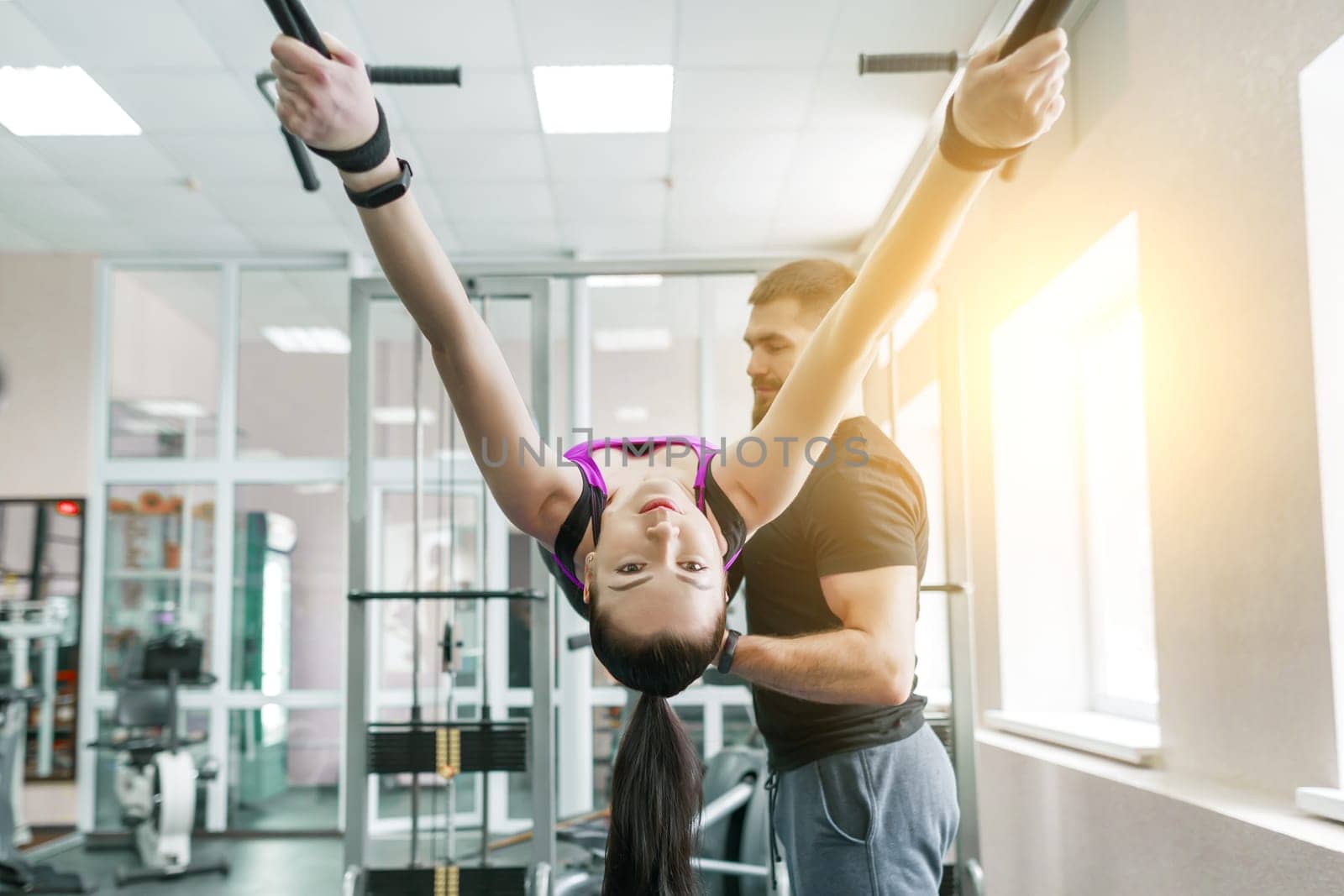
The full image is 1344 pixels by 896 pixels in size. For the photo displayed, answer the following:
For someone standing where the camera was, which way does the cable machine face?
facing the viewer

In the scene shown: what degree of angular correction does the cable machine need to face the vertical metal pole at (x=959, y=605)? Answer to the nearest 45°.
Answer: approximately 90° to its left

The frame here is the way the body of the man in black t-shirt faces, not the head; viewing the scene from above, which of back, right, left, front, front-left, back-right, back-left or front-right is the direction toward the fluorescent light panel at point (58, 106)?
front-right

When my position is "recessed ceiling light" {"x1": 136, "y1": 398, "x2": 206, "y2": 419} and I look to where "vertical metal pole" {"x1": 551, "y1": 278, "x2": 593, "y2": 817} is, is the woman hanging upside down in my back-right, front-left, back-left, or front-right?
front-right

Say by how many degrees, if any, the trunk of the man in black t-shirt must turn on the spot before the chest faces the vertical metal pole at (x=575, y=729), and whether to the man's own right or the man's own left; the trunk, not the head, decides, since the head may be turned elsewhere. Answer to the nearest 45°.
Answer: approximately 90° to the man's own right

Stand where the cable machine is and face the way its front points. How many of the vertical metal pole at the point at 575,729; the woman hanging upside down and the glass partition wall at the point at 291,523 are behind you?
2

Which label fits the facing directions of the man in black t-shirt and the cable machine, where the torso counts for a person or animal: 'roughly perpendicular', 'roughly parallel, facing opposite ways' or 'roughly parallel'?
roughly perpendicular

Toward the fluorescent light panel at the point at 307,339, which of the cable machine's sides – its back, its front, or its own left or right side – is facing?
back

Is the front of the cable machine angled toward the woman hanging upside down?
yes

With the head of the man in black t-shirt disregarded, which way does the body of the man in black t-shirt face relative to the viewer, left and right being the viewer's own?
facing to the left of the viewer
